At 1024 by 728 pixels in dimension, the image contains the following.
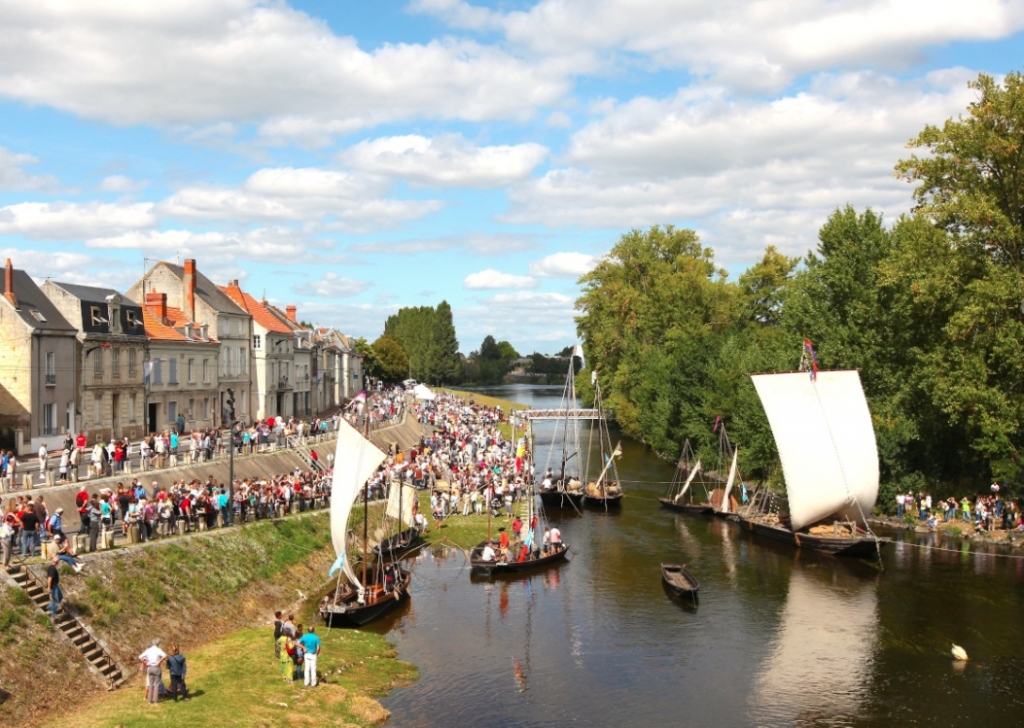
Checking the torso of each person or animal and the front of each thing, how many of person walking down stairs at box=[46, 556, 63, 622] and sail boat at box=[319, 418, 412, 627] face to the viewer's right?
1

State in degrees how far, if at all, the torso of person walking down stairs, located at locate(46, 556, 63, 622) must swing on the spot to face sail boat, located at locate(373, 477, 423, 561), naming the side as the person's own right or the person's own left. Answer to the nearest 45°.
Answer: approximately 45° to the person's own left

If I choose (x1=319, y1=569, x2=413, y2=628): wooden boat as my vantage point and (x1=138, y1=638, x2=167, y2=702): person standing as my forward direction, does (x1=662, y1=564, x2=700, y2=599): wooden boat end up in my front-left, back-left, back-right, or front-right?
back-left

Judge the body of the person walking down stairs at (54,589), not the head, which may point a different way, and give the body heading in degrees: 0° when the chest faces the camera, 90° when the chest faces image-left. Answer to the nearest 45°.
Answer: approximately 270°

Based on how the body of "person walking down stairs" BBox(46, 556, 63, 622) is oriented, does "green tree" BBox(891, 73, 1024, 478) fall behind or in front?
in front

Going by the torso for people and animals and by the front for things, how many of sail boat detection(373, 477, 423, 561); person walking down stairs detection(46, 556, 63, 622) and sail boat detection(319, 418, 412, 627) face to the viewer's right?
1

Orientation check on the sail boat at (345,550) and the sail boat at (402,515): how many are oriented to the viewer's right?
0

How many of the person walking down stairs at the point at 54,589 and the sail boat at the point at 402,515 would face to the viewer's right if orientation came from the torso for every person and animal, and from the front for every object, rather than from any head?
1
